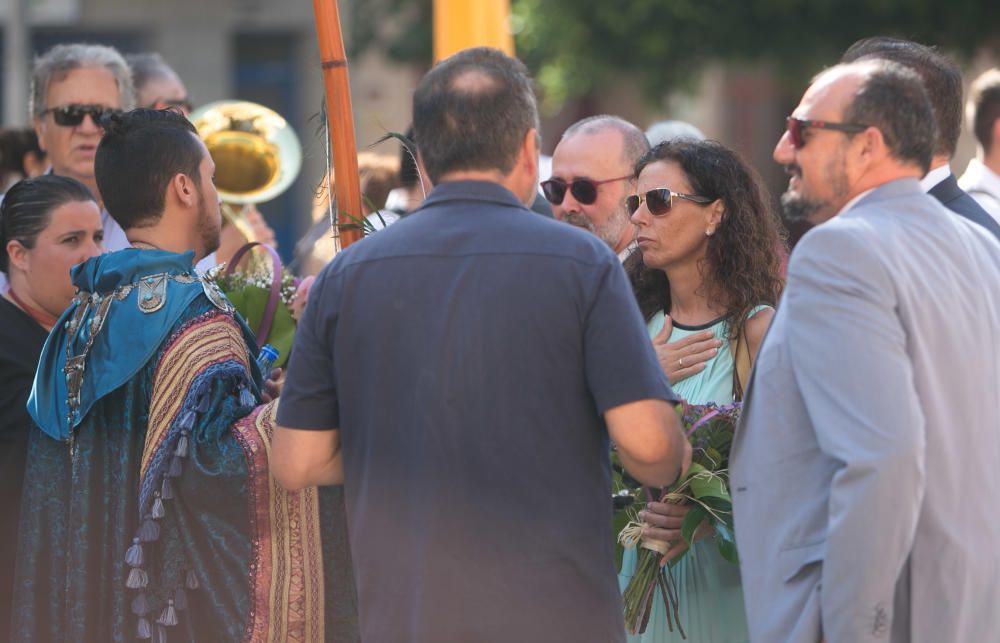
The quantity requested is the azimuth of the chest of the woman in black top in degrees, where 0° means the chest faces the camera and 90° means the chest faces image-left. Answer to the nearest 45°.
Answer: approximately 315°

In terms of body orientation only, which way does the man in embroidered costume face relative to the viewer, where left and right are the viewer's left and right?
facing away from the viewer and to the right of the viewer

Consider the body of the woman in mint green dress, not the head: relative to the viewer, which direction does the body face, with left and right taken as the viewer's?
facing the viewer and to the left of the viewer

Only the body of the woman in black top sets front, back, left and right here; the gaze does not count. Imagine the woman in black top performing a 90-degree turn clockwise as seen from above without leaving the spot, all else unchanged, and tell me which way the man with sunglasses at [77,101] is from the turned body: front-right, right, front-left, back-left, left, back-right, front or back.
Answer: back-right

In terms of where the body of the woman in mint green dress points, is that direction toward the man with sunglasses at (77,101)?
no

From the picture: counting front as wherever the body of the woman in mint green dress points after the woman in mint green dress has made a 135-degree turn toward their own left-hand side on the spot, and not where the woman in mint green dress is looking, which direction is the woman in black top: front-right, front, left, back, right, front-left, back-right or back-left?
back

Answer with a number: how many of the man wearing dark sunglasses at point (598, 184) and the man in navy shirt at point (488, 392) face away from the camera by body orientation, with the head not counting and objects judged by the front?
1

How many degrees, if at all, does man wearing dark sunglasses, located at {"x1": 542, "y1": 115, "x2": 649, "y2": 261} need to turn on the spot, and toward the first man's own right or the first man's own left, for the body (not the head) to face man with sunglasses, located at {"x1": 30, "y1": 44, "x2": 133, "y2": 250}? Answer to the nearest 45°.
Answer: approximately 45° to the first man's own right

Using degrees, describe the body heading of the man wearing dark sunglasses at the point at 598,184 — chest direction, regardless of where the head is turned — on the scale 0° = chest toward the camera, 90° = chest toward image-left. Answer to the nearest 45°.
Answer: approximately 45°

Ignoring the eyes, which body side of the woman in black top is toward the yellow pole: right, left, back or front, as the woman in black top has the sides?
left

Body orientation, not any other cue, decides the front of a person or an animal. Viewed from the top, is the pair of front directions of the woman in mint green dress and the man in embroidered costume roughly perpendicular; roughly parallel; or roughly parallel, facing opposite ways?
roughly parallel, facing opposite ways

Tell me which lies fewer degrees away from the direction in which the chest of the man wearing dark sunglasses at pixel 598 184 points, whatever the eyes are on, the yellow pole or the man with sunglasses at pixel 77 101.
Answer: the man with sunglasses

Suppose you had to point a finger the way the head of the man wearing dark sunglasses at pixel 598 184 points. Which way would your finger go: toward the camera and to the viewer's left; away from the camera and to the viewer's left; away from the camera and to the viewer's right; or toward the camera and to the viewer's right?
toward the camera and to the viewer's left

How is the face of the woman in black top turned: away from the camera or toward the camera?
toward the camera

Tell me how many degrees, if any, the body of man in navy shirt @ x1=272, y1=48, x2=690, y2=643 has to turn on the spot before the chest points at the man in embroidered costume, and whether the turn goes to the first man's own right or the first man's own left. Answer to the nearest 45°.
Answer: approximately 45° to the first man's own left

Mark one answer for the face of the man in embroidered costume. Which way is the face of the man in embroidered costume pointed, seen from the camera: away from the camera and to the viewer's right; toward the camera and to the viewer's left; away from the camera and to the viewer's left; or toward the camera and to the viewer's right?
away from the camera and to the viewer's right

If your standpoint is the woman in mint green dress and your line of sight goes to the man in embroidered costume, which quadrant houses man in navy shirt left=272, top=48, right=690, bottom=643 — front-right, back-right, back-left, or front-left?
front-left

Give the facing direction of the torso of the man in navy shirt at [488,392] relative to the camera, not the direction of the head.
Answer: away from the camera
